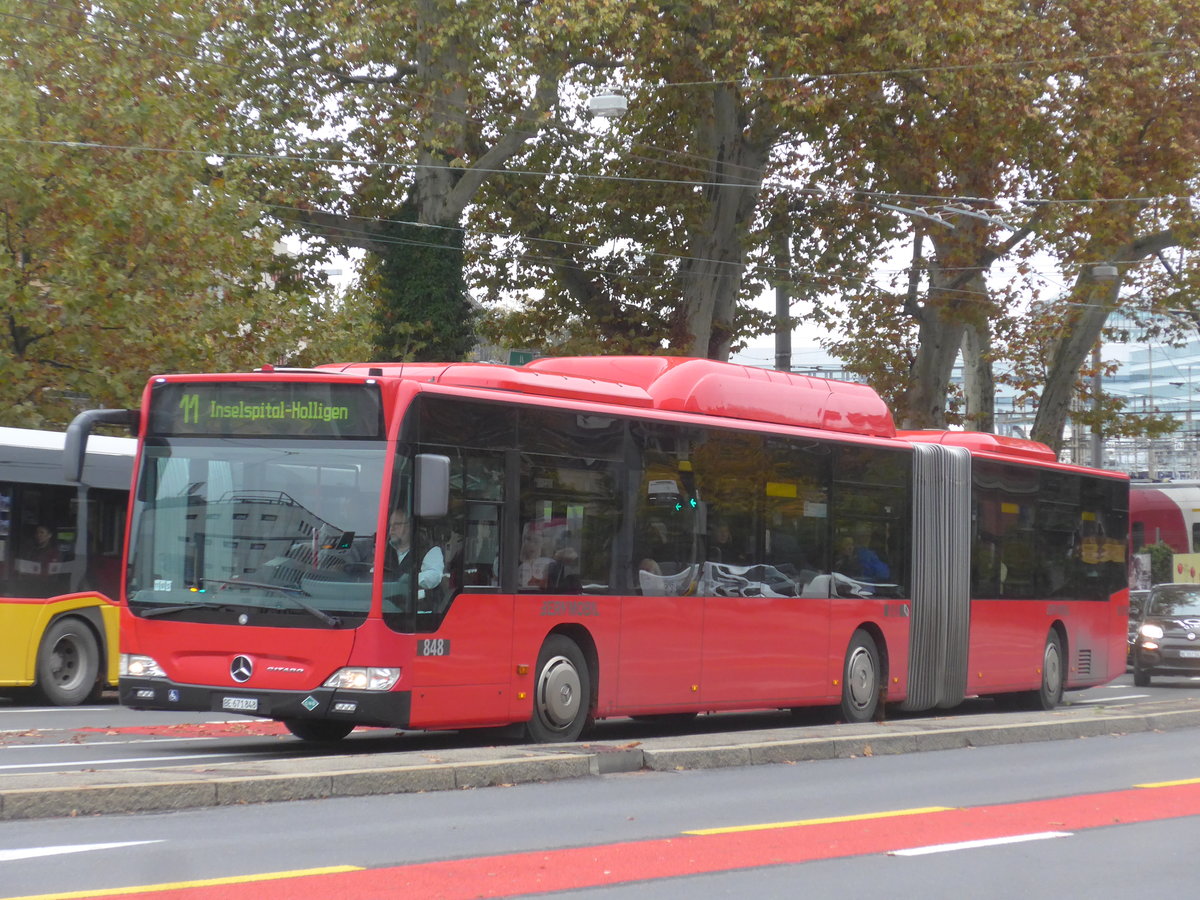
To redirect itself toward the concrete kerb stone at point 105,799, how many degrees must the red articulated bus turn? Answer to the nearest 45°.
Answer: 0° — it already faces it

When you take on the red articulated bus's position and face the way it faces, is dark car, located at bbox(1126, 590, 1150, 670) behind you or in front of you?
behind

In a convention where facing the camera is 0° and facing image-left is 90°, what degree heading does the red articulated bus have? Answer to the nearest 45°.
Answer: approximately 45°

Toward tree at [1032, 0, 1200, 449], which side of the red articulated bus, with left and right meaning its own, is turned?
back

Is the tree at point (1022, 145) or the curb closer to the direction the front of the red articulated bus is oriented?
the curb

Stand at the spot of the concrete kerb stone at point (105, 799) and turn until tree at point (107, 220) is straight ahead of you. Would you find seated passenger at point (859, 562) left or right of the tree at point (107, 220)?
right

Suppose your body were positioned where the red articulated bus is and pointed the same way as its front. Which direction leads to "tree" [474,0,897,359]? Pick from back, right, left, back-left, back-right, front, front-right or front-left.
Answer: back-right

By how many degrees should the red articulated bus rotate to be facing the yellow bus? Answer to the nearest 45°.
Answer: approximately 90° to its right

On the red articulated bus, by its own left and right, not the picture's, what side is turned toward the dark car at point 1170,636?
back
